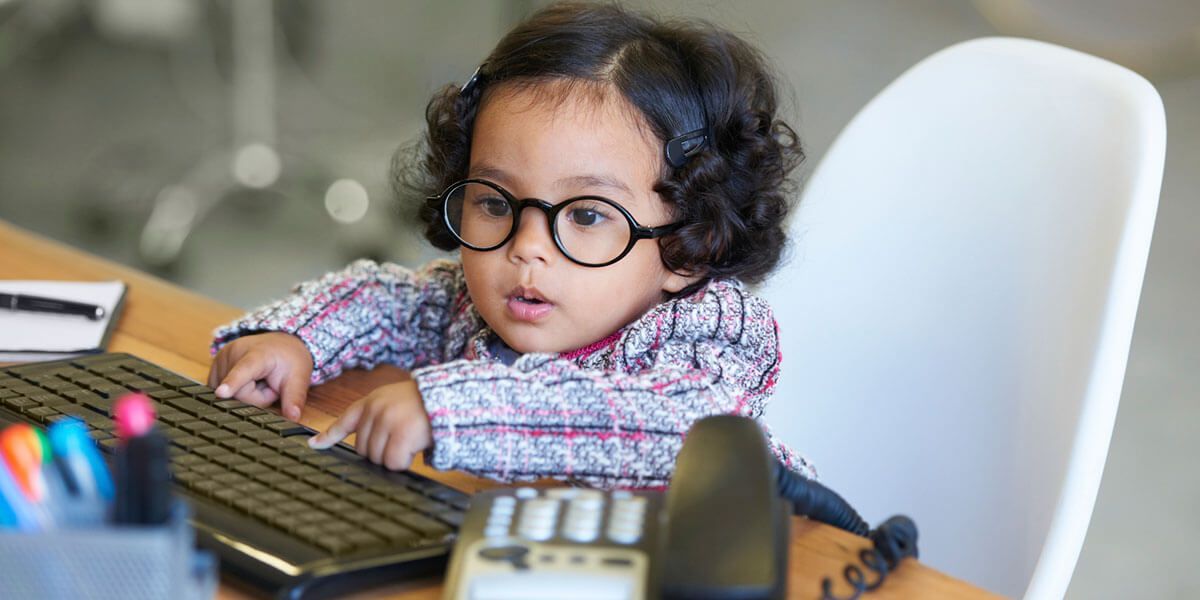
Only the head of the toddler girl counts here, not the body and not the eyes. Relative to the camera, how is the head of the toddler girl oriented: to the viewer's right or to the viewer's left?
to the viewer's left

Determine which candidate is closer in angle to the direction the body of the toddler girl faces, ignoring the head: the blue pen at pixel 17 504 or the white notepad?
the blue pen

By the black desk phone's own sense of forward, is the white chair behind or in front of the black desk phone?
in front

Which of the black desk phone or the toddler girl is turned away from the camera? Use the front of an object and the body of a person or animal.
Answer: the black desk phone

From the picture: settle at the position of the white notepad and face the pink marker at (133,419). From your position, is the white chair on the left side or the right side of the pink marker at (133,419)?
left

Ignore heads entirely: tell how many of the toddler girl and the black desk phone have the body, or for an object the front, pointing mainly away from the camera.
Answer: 1

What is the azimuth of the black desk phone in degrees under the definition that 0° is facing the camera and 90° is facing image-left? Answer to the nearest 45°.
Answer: approximately 180°

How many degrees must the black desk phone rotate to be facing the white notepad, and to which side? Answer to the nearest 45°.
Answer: approximately 45° to its left
